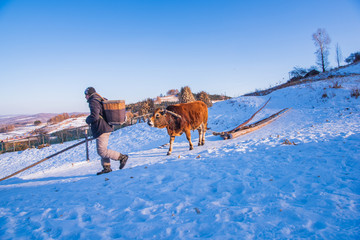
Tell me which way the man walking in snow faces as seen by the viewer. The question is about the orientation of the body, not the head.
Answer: to the viewer's left
